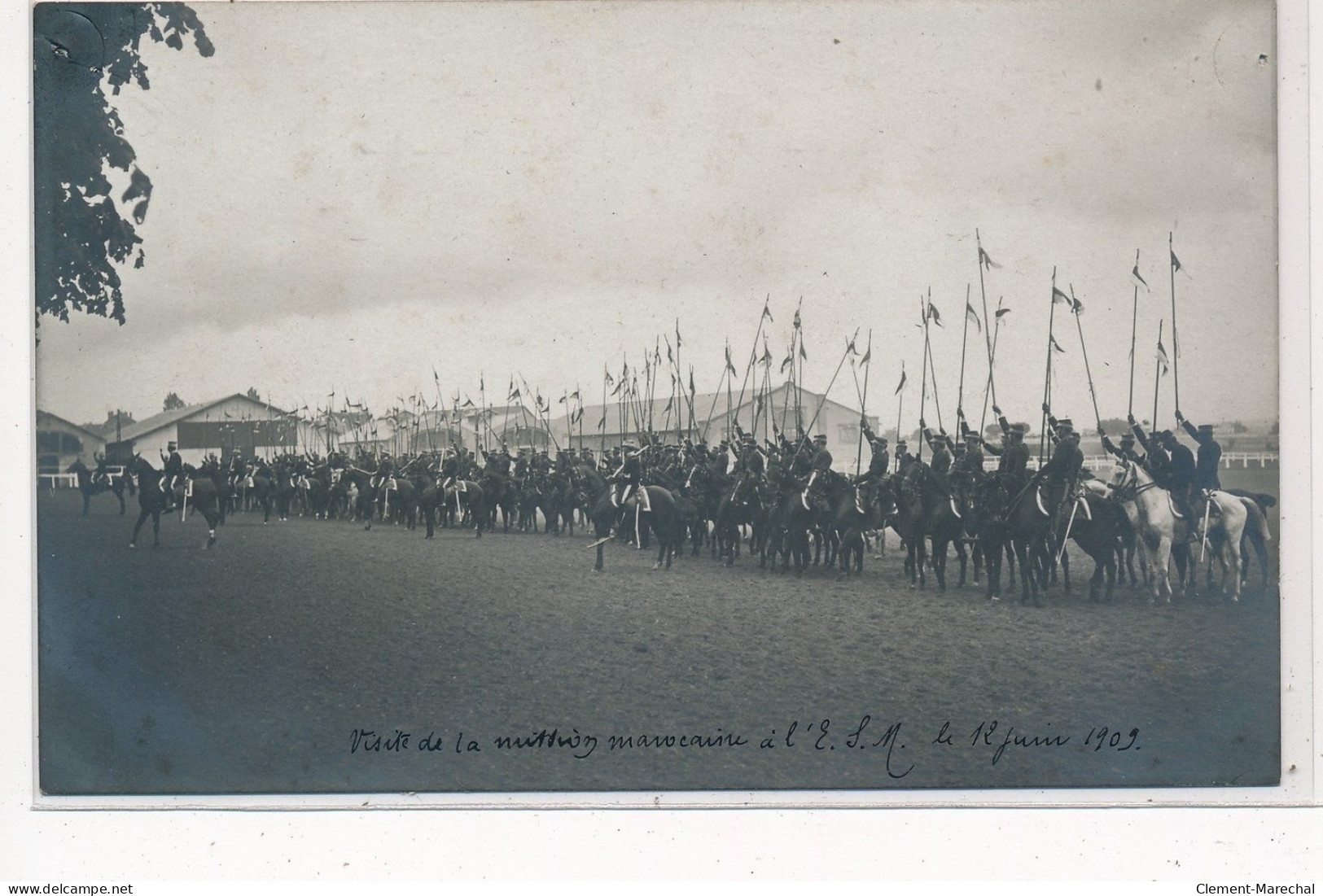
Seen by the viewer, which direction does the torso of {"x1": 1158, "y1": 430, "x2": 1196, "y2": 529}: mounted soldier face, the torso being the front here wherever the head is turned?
to the viewer's left

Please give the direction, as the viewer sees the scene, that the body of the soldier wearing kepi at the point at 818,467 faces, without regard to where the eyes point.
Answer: to the viewer's left

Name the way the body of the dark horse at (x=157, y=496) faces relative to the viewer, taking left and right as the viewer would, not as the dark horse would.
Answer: facing to the left of the viewer

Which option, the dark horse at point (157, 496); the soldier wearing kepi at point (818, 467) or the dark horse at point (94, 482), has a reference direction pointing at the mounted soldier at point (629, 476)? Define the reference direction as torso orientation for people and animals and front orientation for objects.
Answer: the soldier wearing kepi

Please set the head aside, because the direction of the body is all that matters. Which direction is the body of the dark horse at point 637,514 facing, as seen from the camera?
to the viewer's left

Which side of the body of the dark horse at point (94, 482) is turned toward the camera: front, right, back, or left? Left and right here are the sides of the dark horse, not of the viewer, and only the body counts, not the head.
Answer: left

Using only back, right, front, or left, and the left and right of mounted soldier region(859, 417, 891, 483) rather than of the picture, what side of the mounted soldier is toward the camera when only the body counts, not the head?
left
